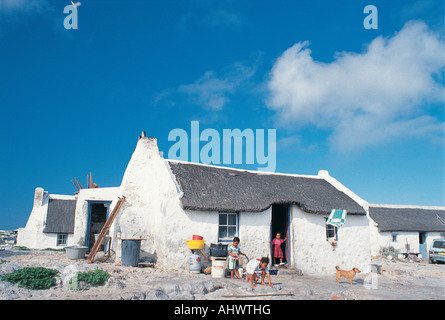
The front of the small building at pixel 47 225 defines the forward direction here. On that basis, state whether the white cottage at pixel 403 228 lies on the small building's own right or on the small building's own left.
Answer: on the small building's own left

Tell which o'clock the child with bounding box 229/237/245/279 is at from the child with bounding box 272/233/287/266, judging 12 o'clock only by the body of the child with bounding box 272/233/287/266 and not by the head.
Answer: the child with bounding box 229/237/245/279 is roughly at 1 o'clock from the child with bounding box 272/233/287/266.

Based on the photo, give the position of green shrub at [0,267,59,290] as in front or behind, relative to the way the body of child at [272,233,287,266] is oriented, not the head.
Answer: in front

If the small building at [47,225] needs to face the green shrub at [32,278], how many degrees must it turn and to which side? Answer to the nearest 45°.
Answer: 0° — it already faces it

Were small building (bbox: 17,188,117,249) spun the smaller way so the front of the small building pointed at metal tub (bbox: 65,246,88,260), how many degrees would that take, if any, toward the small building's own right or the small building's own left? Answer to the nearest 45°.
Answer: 0° — it already faces it

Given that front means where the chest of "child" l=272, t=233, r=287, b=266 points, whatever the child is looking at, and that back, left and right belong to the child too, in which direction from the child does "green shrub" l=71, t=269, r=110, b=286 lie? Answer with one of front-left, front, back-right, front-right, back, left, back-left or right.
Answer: front-right

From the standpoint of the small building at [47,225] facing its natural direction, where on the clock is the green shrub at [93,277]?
The green shrub is roughly at 12 o'clock from the small building.

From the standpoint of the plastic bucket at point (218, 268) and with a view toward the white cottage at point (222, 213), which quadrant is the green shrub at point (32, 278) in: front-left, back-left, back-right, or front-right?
back-left

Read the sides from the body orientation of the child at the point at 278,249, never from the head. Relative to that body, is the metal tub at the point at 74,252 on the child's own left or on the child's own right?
on the child's own right

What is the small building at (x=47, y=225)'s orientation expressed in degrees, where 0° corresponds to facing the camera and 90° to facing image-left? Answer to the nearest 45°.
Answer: approximately 0°
